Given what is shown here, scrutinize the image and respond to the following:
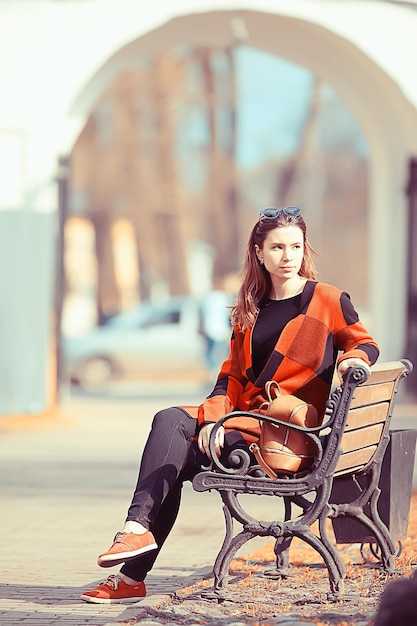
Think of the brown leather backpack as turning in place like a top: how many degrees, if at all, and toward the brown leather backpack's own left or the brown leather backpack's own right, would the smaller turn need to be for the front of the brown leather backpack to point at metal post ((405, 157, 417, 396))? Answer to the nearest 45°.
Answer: approximately 135° to the brown leather backpack's own left

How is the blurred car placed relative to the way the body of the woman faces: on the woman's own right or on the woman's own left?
on the woman's own right

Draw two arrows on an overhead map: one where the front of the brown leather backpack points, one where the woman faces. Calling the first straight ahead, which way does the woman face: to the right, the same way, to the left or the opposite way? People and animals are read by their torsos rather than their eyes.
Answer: to the right

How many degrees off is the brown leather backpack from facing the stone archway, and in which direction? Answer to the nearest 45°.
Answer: approximately 135° to its left

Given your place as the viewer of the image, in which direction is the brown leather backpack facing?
facing the viewer and to the right of the viewer

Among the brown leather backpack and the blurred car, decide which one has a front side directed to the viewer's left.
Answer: the blurred car

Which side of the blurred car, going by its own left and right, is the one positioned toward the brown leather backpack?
left

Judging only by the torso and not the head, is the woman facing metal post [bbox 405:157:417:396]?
no

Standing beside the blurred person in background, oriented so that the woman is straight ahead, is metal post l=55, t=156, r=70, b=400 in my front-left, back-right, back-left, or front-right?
front-right

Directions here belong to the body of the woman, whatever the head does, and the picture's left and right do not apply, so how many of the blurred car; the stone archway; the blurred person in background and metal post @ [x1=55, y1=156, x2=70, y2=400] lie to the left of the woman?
0

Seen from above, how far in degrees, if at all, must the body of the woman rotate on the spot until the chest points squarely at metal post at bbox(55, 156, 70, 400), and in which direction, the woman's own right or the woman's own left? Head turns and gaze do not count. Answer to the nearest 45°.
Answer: approximately 135° to the woman's own right

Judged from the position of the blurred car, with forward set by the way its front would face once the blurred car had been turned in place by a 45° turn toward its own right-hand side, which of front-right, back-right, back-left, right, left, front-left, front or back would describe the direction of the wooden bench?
back-left

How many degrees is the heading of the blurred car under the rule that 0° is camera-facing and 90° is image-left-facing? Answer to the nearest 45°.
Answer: approximately 90°

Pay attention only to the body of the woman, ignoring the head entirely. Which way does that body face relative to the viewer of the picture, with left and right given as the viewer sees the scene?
facing the viewer and to the left of the viewer

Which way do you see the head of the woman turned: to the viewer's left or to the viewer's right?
to the viewer's right
